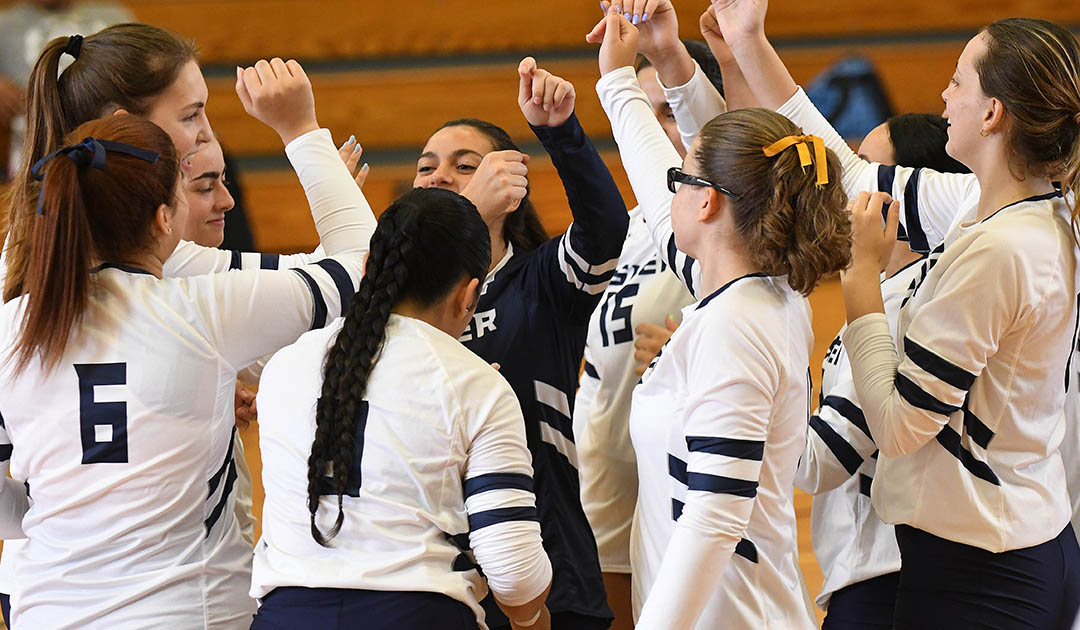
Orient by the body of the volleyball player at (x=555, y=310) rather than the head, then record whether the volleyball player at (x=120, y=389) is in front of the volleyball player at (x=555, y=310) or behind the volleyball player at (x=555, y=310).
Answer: in front

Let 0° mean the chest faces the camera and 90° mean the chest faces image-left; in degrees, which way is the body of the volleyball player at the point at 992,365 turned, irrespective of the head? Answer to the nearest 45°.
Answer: approximately 90°

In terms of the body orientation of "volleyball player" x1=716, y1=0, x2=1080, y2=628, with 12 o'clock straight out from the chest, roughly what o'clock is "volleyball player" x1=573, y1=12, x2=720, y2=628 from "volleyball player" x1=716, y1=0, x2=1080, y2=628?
"volleyball player" x1=573, y1=12, x2=720, y2=628 is roughly at 1 o'clock from "volleyball player" x1=716, y1=0, x2=1080, y2=628.

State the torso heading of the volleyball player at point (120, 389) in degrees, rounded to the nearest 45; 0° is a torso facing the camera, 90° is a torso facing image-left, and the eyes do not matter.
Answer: approximately 225°

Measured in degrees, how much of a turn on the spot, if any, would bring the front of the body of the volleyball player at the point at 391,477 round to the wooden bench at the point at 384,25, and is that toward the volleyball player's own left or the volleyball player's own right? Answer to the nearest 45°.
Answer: approximately 45° to the volleyball player's own left

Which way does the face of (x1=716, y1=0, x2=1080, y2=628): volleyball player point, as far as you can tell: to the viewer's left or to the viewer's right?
to the viewer's left

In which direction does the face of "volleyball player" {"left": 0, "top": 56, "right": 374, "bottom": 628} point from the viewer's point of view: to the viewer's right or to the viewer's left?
to the viewer's right

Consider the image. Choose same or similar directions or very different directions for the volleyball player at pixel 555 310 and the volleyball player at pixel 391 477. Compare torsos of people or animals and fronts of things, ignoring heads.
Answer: very different directions

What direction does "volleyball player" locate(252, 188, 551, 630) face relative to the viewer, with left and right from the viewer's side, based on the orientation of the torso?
facing away from the viewer and to the right of the viewer

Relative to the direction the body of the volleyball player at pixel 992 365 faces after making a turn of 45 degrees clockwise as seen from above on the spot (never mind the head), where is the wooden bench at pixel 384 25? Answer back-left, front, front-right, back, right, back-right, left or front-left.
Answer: front

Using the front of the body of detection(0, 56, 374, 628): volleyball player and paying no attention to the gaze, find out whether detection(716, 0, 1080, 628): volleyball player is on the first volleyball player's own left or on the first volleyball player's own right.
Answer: on the first volleyball player's own right

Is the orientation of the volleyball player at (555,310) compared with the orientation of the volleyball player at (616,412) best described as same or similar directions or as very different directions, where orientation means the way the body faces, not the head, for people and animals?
same or similar directions

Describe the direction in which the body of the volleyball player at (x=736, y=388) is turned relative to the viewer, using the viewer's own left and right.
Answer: facing to the left of the viewer
